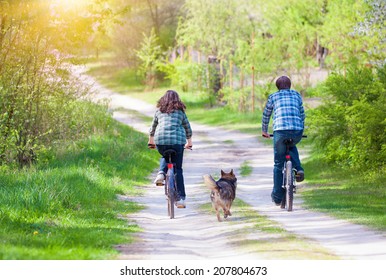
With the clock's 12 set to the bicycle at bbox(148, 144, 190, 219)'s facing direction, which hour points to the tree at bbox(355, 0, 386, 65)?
The tree is roughly at 1 o'clock from the bicycle.

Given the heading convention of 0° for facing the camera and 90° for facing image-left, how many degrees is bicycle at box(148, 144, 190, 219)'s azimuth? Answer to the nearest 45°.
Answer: approximately 180°

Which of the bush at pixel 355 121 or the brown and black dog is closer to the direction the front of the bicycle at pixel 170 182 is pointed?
the bush

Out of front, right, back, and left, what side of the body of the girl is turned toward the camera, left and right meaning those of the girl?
back

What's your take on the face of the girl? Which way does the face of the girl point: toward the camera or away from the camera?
away from the camera

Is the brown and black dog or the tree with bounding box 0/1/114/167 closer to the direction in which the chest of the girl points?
the tree

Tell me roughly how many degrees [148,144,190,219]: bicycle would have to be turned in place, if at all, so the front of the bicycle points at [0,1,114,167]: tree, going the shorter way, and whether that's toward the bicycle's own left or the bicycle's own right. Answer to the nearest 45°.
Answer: approximately 45° to the bicycle's own left

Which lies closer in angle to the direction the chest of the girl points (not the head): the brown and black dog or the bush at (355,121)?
the bush
